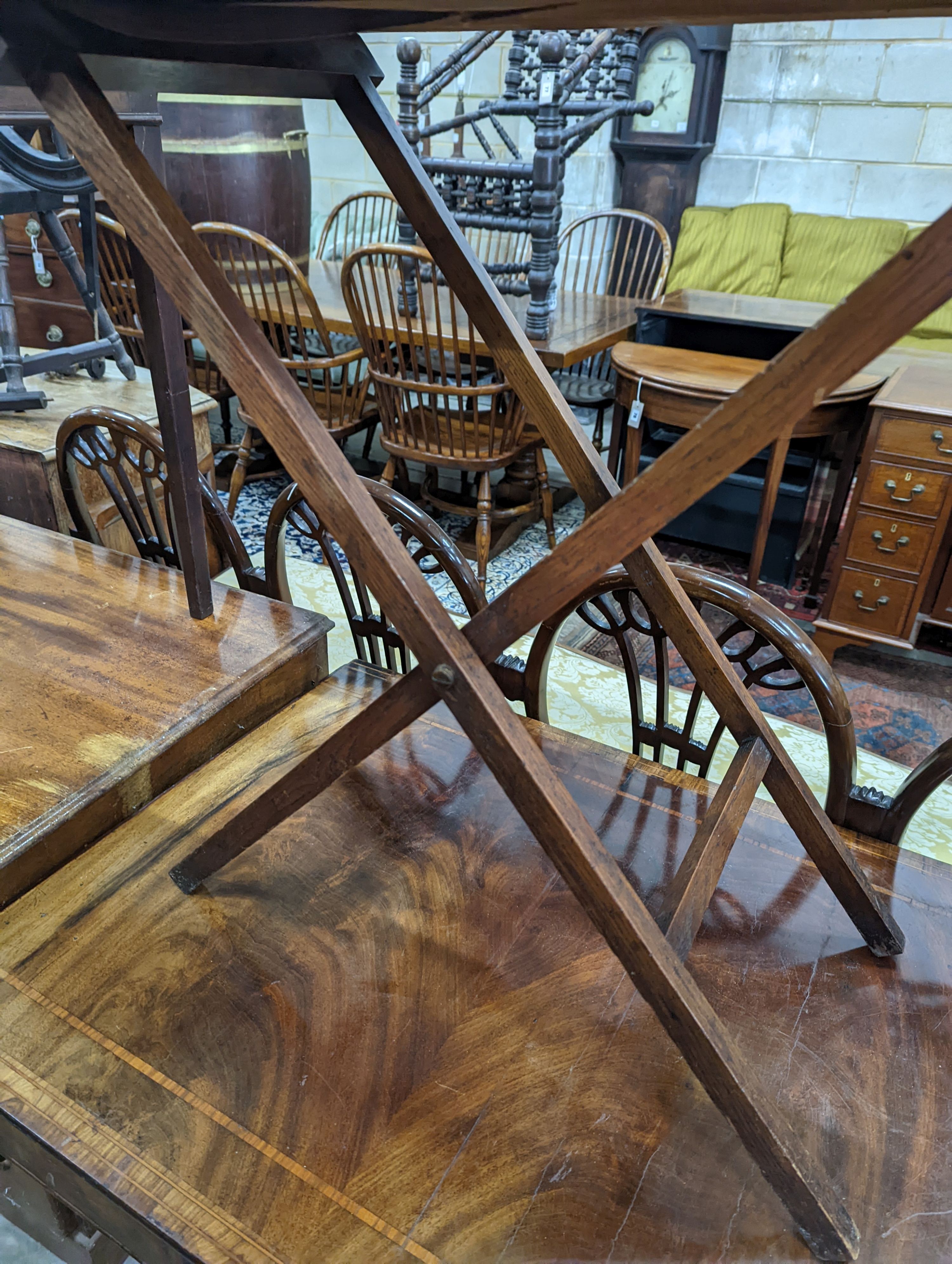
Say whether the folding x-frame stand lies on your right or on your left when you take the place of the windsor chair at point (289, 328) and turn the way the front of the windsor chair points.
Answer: on your right

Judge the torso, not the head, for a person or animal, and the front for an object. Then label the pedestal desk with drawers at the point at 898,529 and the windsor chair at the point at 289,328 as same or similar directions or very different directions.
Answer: very different directions

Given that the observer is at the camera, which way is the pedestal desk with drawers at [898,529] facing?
facing the viewer

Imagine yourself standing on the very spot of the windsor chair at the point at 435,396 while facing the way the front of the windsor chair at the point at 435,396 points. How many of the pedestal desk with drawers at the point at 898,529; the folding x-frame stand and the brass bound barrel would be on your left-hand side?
1

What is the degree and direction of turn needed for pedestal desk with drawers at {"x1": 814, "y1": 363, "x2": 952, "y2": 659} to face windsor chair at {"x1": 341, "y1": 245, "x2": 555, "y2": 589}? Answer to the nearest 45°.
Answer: approximately 90° to its right
